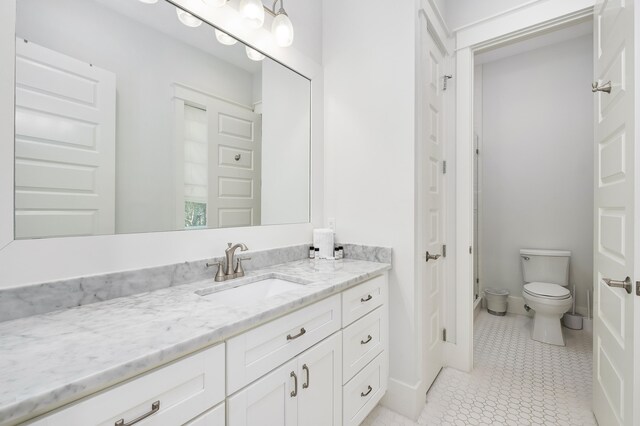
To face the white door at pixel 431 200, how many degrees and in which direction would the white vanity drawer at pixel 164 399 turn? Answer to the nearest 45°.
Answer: approximately 45° to its left

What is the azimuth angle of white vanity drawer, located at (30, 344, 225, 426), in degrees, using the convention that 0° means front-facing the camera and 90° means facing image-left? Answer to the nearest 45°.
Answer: approximately 315°

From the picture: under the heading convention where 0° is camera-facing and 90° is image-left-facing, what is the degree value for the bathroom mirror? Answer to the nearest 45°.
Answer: approximately 315°
